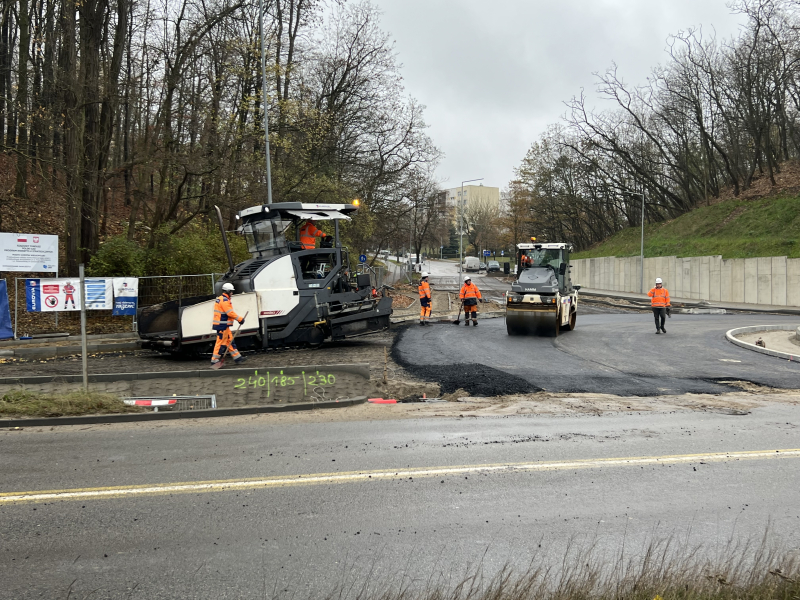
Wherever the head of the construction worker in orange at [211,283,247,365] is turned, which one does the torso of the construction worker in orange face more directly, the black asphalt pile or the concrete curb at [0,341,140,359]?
the black asphalt pile

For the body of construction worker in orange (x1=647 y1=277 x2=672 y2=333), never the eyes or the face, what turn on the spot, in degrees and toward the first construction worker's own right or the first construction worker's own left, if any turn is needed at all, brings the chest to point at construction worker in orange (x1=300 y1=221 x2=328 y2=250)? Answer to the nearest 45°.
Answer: approximately 45° to the first construction worker's own right

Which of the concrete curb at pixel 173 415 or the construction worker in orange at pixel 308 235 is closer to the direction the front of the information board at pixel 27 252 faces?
the concrete curb

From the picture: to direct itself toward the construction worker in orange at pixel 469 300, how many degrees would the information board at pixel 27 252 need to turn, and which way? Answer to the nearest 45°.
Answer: approximately 90° to its left

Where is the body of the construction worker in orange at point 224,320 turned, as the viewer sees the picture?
to the viewer's right

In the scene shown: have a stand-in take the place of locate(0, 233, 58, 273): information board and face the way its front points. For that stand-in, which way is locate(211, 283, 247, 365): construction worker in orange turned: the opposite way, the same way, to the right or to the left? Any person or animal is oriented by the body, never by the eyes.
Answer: to the left

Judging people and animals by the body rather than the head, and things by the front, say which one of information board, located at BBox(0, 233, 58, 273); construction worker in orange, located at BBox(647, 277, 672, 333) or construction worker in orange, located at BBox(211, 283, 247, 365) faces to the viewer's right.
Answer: construction worker in orange, located at BBox(211, 283, 247, 365)

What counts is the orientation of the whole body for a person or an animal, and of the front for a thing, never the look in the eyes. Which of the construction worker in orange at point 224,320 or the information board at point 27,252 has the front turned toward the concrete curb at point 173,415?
the information board

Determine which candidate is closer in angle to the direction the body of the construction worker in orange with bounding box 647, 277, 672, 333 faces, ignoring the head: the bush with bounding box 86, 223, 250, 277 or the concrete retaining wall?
the bush
